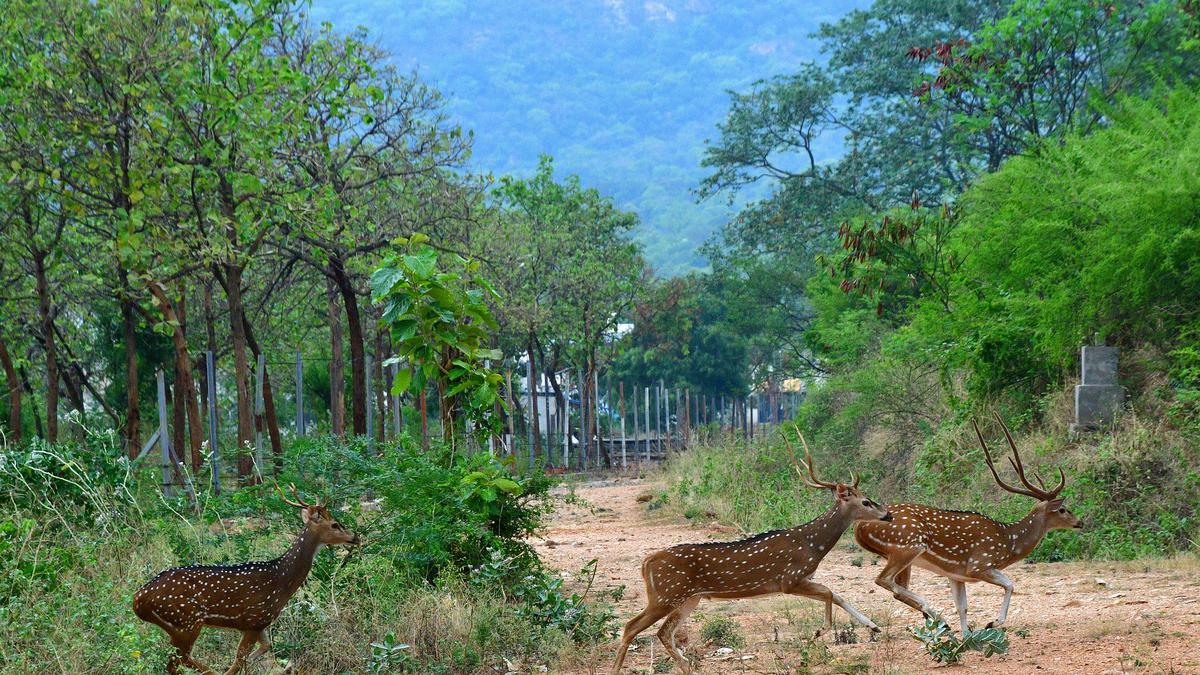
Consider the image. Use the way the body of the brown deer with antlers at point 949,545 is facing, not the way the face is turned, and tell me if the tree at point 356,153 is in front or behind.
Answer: behind

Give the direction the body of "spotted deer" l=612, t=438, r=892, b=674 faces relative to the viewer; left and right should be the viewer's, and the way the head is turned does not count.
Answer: facing to the right of the viewer

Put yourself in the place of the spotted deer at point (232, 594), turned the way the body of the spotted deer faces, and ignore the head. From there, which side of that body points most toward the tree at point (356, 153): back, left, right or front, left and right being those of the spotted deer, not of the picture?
left

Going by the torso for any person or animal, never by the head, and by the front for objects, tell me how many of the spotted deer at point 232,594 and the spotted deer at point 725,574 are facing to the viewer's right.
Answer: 2

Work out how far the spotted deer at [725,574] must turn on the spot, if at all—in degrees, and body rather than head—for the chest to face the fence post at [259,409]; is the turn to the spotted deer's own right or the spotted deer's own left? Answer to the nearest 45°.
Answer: approximately 135° to the spotted deer's own left

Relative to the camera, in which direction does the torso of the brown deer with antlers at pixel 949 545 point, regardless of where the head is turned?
to the viewer's right

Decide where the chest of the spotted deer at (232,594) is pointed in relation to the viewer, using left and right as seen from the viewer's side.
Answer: facing to the right of the viewer

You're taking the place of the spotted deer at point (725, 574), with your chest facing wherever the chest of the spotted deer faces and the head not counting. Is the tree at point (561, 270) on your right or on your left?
on your left

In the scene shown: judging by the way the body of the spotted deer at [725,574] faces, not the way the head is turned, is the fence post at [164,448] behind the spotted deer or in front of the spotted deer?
behind

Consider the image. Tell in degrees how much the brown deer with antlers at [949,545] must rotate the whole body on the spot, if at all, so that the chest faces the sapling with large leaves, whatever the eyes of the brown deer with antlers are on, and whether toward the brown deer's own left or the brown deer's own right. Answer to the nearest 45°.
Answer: approximately 180°
